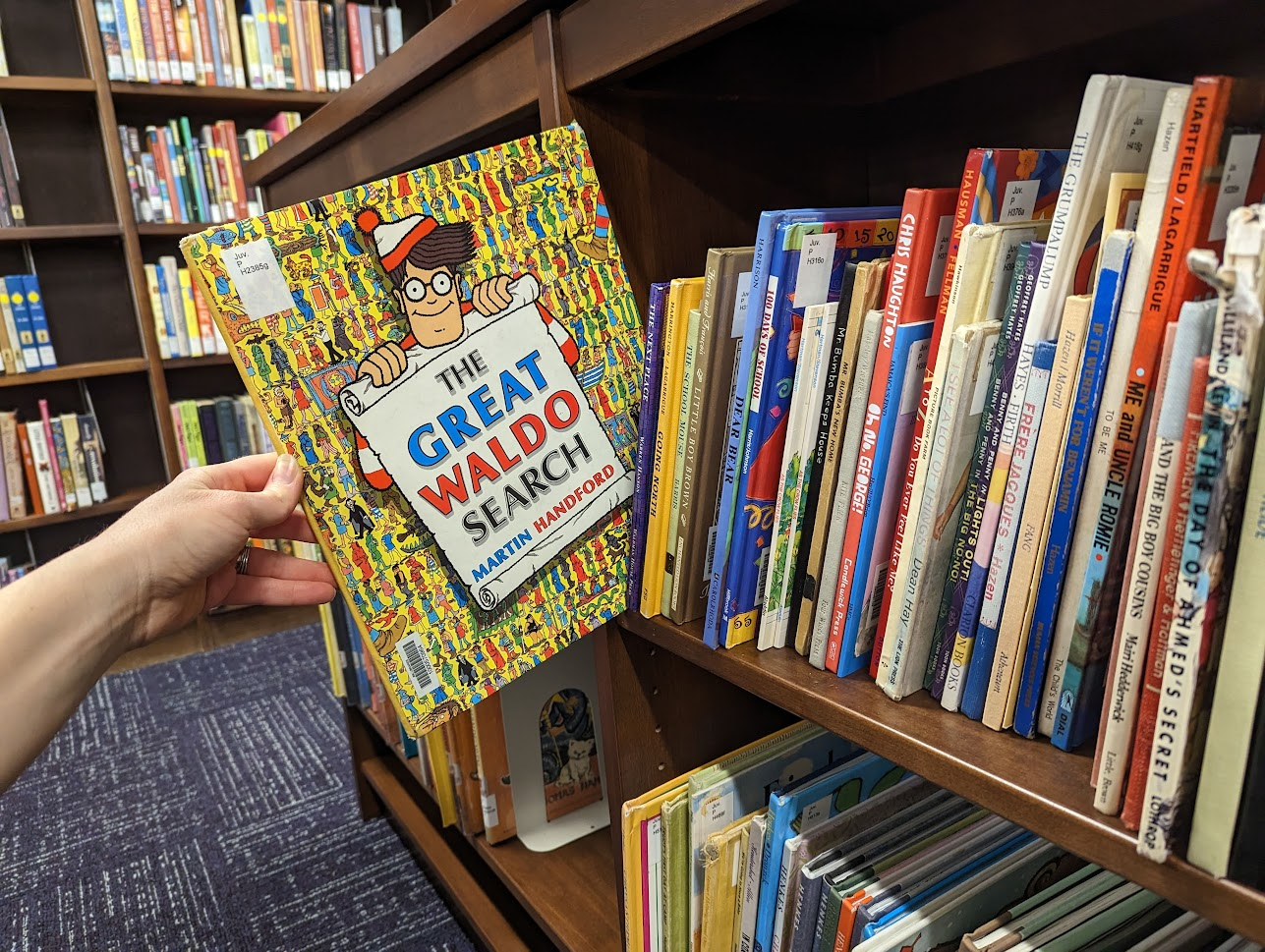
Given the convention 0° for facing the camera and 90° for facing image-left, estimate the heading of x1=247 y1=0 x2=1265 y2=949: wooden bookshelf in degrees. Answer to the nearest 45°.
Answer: approximately 45°
